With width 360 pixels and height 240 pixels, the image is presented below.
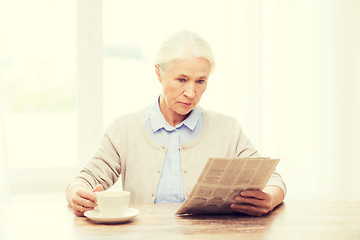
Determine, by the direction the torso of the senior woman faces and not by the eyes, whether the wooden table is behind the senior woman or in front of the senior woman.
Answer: in front

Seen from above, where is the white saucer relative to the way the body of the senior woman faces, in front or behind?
in front

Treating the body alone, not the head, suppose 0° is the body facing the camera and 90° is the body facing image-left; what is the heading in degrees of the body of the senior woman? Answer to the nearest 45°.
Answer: approximately 0°
